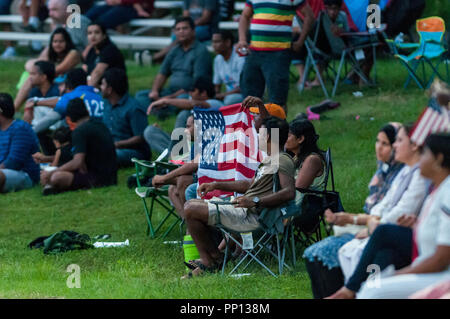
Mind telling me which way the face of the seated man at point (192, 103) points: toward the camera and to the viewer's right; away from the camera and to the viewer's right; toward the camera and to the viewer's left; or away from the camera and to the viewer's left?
toward the camera and to the viewer's left

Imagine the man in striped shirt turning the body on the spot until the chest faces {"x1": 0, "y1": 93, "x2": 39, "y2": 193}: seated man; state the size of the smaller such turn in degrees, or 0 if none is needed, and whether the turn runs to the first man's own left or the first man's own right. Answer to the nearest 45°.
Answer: approximately 90° to the first man's own right

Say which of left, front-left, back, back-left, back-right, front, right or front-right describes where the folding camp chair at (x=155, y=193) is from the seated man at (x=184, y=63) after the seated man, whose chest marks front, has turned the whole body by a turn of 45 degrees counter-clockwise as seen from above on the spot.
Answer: front

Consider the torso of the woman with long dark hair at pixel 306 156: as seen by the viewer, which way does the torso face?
to the viewer's left

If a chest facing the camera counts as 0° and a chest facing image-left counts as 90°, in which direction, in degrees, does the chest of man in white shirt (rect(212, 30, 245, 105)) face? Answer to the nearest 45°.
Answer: approximately 45°

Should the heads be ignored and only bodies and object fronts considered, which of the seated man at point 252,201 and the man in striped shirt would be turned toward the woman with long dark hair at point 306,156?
the man in striped shirt

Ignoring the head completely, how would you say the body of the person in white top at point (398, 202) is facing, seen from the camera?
to the viewer's left

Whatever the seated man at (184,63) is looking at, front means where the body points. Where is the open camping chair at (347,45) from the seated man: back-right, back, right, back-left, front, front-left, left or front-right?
back-left

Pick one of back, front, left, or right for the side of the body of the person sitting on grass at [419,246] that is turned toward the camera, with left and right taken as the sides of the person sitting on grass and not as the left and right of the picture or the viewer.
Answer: left

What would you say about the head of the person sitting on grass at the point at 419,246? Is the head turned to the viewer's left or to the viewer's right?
to the viewer's left

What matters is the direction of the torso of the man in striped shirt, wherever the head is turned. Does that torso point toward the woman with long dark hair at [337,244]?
yes

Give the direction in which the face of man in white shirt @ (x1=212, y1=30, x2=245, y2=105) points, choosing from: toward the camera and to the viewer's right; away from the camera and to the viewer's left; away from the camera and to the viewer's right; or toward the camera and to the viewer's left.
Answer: toward the camera and to the viewer's left
